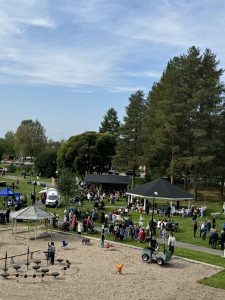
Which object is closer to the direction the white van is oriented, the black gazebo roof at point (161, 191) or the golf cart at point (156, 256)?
the golf cart

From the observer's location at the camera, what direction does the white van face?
facing the viewer

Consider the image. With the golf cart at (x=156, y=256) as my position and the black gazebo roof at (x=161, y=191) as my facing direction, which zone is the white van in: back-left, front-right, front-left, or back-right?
front-left

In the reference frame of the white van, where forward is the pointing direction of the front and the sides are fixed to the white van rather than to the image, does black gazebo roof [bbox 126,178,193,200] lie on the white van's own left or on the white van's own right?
on the white van's own left

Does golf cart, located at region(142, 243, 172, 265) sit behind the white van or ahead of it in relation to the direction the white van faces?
ahead
